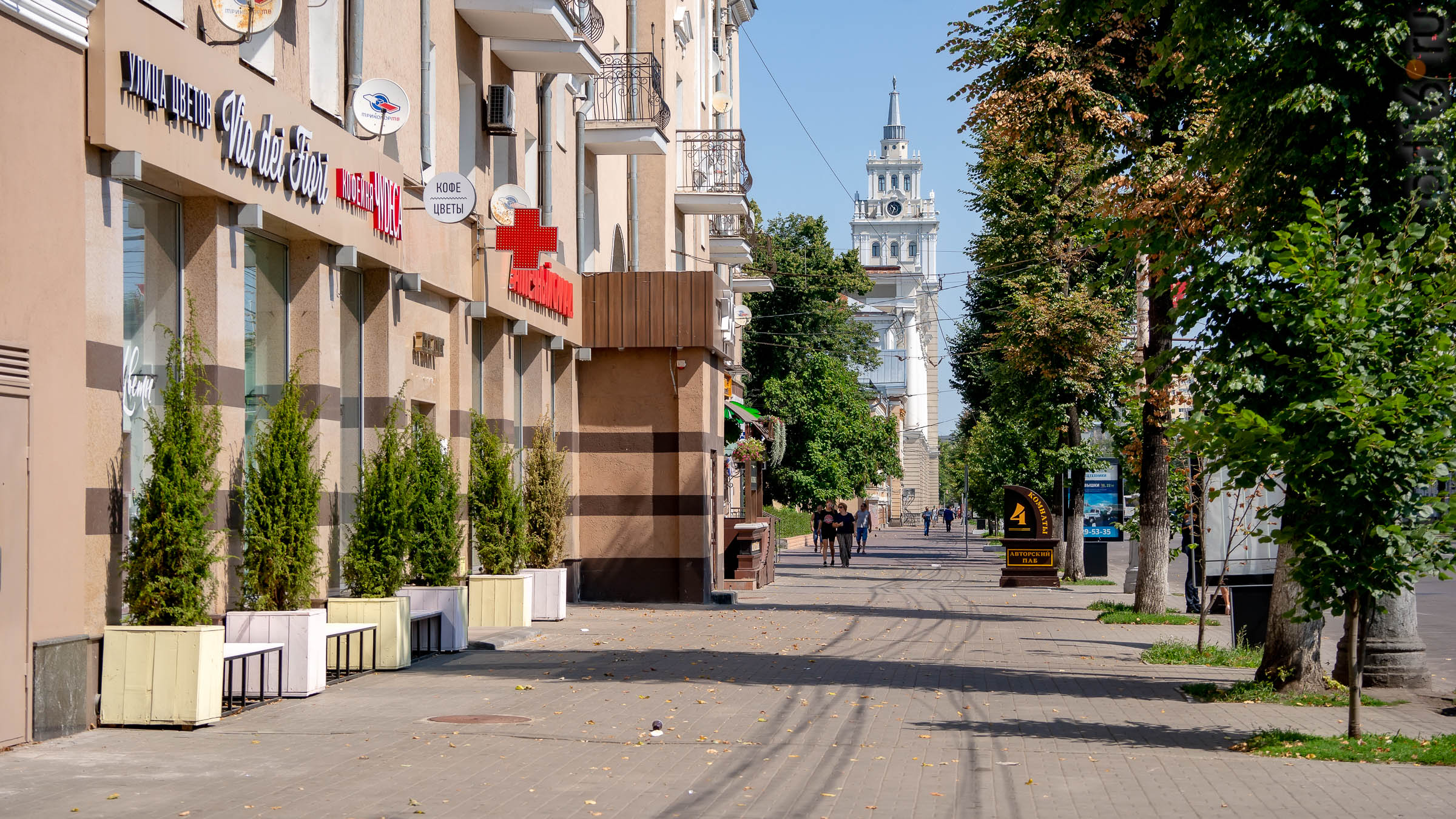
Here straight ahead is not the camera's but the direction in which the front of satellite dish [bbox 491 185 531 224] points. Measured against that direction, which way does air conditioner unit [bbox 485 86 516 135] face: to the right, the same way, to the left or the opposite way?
to the left

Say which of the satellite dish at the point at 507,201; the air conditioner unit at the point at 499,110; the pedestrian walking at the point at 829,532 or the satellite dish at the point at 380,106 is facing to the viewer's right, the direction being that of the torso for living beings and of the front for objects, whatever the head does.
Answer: the air conditioner unit

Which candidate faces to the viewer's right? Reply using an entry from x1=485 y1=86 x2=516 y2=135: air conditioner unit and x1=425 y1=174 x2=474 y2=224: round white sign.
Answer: the air conditioner unit

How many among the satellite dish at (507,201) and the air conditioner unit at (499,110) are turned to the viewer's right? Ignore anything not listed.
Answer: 1

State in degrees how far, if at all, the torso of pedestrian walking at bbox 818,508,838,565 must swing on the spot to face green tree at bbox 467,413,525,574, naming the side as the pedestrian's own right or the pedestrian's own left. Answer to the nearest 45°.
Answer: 0° — they already face it

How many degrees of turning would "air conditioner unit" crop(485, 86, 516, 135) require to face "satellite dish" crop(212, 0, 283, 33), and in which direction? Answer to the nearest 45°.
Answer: approximately 90° to its right

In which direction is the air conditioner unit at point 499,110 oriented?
to the viewer's right

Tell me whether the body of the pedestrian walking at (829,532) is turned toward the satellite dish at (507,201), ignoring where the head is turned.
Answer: yes
